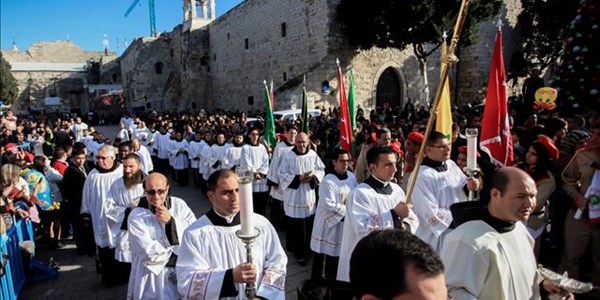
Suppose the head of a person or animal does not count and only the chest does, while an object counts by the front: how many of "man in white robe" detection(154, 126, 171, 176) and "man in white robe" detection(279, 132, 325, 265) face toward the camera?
2

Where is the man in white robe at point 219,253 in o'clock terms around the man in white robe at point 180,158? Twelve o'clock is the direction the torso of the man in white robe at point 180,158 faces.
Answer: the man in white robe at point 219,253 is roughly at 12 o'clock from the man in white robe at point 180,158.

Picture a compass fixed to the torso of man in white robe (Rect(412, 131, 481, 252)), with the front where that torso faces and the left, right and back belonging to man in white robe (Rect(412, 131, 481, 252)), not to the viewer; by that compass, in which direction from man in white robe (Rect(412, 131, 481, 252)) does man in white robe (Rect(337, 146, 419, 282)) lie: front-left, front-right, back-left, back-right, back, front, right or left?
right

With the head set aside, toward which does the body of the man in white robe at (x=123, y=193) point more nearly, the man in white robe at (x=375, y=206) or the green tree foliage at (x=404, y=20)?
the man in white robe

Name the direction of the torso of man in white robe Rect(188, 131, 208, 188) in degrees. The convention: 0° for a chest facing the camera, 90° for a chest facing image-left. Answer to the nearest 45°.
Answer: approximately 0°

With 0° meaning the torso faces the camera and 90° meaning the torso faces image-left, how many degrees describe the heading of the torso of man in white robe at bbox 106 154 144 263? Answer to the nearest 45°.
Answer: approximately 315°

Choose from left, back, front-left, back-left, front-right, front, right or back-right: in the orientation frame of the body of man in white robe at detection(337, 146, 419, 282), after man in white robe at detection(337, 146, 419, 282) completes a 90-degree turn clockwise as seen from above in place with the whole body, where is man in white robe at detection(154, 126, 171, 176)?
right

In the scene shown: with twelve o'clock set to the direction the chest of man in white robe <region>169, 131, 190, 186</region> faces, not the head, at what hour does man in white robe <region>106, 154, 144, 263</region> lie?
man in white robe <region>106, 154, 144, 263</region> is roughly at 12 o'clock from man in white robe <region>169, 131, 190, 186</region>.

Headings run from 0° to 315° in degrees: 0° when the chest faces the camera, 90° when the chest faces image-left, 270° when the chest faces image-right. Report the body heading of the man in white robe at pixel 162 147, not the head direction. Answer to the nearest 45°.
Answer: approximately 0°

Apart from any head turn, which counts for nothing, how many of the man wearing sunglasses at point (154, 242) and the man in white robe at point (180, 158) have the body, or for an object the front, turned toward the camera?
2

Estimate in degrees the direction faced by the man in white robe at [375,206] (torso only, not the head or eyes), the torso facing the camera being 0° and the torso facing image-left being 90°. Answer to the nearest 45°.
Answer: approximately 315°
